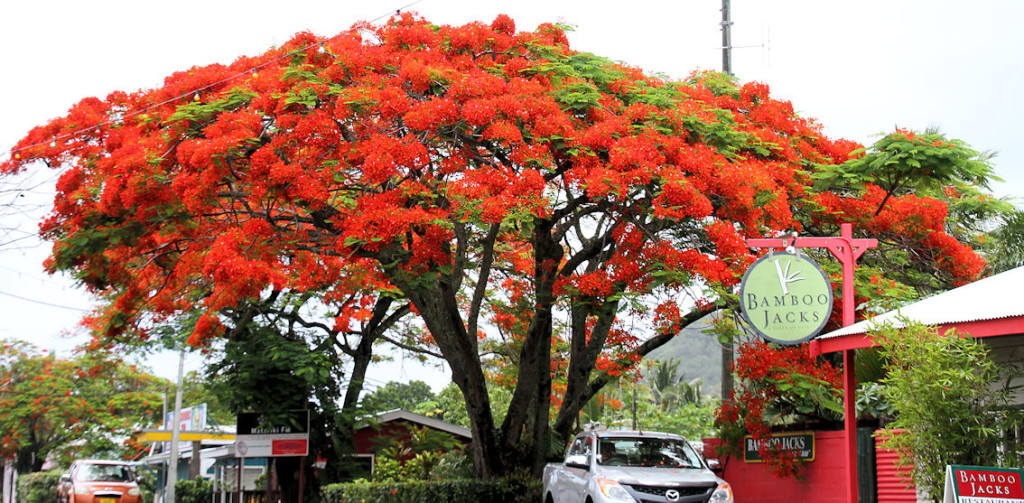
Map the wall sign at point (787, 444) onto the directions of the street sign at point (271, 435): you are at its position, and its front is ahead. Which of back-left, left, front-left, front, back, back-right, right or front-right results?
front-left

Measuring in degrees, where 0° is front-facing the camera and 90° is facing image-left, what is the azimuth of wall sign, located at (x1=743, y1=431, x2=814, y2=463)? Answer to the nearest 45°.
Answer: approximately 0°

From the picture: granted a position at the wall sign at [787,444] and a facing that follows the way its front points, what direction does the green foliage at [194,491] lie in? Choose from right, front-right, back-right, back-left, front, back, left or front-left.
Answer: back-right

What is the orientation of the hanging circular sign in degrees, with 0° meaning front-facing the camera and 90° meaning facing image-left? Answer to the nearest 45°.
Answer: approximately 0°

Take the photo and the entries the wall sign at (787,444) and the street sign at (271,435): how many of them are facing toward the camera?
2

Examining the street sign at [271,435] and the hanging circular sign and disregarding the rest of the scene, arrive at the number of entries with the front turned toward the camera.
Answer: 2
